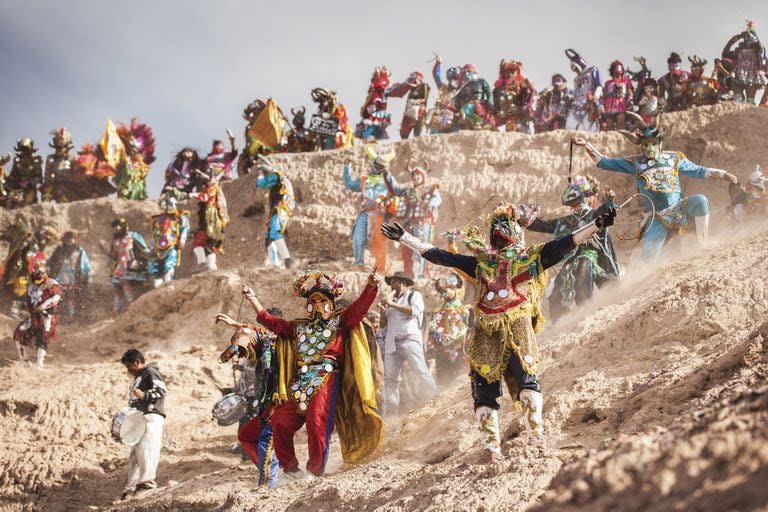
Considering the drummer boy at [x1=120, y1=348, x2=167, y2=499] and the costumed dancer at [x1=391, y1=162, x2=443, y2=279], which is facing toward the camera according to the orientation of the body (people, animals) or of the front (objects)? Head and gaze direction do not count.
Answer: the costumed dancer

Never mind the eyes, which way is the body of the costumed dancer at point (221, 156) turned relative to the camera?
toward the camera

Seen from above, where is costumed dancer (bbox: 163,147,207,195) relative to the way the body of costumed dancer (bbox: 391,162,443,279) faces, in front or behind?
behind

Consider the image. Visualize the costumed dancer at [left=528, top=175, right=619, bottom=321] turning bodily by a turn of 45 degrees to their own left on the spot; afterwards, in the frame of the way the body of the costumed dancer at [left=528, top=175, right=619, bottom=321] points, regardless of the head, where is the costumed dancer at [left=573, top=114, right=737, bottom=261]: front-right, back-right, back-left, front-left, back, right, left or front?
back-left

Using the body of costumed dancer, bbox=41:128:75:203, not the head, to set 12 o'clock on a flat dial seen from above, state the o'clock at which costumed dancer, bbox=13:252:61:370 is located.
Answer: costumed dancer, bbox=13:252:61:370 is roughly at 12 o'clock from costumed dancer, bbox=41:128:75:203.

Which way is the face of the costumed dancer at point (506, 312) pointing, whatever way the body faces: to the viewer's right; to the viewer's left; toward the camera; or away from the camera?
toward the camera

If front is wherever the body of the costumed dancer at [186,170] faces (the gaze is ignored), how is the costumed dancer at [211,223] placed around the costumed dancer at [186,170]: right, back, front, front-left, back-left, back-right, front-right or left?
front

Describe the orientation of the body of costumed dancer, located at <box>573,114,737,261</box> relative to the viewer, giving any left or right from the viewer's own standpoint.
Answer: facing the viewer

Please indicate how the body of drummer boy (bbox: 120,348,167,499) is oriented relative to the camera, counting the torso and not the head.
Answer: to the viewer's left

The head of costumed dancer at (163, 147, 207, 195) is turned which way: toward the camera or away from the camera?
toward the camera

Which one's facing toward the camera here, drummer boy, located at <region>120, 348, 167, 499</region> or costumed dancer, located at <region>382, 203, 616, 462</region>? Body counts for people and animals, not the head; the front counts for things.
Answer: the costumed dancer

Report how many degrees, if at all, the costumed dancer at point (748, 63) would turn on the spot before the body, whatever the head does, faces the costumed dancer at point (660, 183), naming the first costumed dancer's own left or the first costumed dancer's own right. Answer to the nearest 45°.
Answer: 0° — they already face them

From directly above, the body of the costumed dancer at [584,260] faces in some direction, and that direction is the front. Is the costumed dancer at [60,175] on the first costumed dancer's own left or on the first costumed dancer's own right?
on the first costumed dancer's own right

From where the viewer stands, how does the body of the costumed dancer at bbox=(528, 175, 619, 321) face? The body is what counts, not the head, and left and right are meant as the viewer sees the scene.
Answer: facing the viewer and to the left of the viewer

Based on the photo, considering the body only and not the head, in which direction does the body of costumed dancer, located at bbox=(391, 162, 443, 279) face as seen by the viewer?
toward the camera

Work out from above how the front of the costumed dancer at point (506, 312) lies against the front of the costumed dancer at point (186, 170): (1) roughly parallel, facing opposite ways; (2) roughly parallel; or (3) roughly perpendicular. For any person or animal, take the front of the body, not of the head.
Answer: roughly parallel
